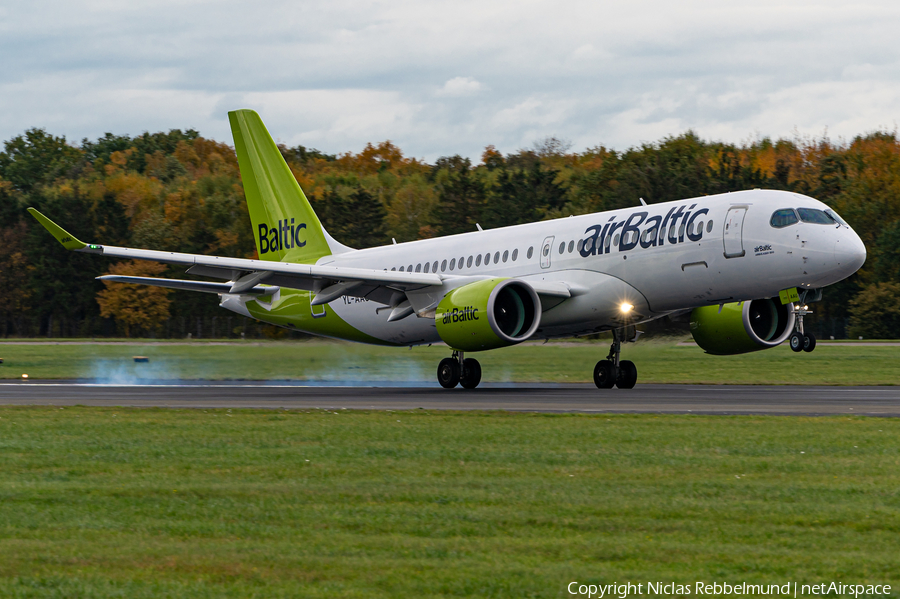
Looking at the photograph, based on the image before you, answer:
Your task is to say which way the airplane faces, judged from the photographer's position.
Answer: facing the viewer and to the right of the viewer
